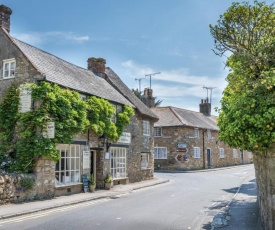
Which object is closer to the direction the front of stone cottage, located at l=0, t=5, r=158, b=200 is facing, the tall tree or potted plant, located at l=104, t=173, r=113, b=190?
the tall tree

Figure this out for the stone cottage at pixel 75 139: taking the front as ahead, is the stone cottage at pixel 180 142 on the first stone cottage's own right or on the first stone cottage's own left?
on the first stone cottage's own left

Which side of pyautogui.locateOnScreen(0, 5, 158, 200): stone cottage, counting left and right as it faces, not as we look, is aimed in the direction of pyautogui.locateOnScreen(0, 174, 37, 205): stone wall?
right
